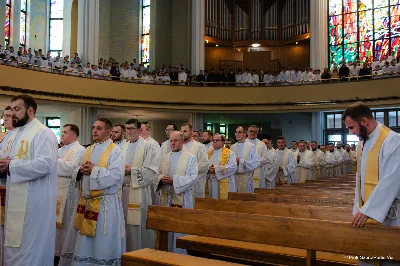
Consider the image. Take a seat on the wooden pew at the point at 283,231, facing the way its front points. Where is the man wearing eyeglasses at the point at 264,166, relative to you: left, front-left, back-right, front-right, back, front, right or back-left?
back-right

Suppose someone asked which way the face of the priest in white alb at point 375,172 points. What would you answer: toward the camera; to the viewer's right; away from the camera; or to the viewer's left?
to the viewer's left

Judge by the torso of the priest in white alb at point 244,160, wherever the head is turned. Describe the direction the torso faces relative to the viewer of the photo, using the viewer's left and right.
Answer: facing the viewer and to the left of the viewer

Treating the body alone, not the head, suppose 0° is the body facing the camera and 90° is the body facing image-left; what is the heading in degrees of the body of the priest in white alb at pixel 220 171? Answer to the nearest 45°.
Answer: approximately 45°

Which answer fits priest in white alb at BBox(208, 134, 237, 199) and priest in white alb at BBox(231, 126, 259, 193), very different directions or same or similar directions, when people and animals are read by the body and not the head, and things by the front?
same or similar directions

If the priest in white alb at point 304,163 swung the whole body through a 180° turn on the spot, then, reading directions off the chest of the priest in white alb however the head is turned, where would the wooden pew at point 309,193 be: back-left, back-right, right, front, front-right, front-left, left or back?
back-right

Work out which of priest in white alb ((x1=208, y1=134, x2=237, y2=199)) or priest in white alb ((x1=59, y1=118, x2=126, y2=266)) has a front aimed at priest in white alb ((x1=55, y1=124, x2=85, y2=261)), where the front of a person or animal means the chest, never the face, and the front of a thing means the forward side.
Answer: priest in white alb ((x1=208, y1=134, x2=237, y2=199))

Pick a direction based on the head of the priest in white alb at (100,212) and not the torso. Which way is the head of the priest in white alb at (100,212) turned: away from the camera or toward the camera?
toward the camera

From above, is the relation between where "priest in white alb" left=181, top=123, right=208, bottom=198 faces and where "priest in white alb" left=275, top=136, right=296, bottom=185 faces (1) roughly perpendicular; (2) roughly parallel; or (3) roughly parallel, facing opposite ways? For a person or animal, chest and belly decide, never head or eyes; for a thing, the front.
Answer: roughly parallel

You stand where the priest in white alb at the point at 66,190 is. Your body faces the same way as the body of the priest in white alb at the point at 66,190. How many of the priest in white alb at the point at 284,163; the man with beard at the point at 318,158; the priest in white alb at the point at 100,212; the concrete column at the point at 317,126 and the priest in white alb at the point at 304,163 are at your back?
4

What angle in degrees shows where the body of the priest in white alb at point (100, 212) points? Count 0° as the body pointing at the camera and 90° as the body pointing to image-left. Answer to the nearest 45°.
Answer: approximately 45°

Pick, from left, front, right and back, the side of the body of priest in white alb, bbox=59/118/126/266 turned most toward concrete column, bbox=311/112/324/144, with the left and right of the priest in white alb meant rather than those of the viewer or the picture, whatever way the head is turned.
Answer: back

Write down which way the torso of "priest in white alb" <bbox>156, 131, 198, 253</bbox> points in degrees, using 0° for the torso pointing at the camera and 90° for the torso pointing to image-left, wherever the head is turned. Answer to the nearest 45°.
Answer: approximately 45°

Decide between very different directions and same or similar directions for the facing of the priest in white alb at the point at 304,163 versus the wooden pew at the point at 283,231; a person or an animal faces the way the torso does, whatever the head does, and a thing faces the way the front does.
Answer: same or similar directions

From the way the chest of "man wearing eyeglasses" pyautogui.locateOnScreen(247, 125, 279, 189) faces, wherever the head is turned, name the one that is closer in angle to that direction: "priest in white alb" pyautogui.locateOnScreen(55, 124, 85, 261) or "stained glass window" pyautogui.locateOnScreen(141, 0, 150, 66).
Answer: the priest in white alb

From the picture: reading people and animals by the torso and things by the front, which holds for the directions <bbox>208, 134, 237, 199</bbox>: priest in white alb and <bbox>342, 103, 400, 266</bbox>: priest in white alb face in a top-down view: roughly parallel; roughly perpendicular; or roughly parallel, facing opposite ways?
roughly parallel

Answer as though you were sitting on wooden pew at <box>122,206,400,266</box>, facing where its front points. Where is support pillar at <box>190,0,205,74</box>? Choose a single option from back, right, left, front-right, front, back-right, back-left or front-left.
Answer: back-right
